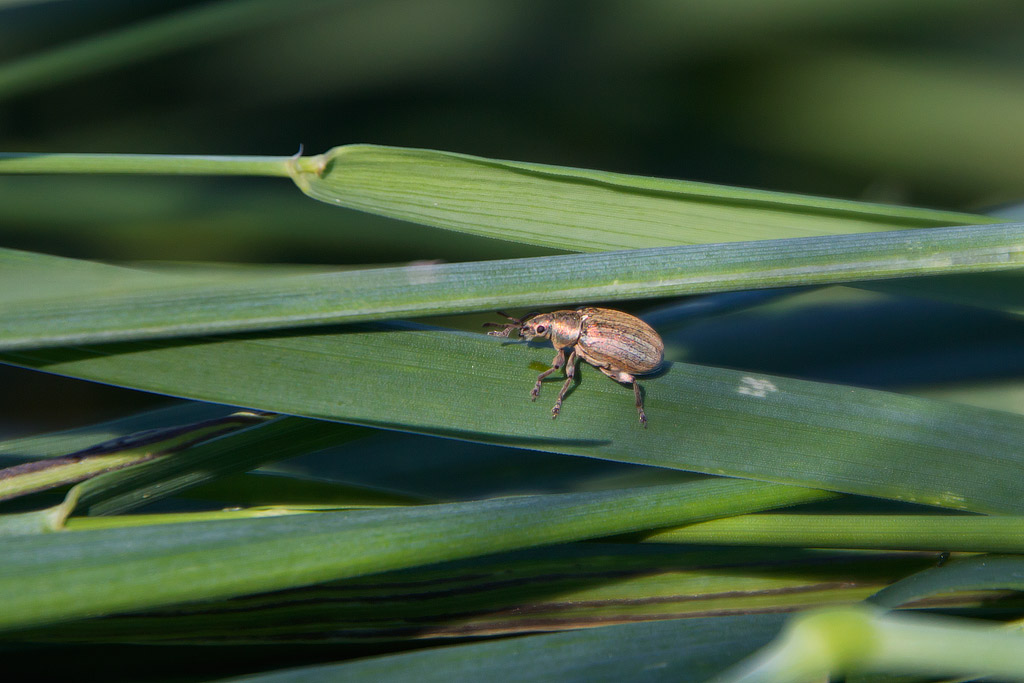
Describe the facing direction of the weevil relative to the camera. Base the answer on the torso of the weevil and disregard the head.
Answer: to the viewer's left

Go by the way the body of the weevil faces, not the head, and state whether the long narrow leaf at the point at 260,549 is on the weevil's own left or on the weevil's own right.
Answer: on the weevil's own left
